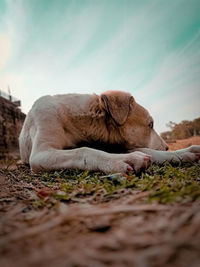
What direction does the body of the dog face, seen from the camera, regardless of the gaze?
to the viewer's right

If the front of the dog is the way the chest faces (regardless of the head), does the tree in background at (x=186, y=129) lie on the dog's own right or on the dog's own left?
on the dog's own left
